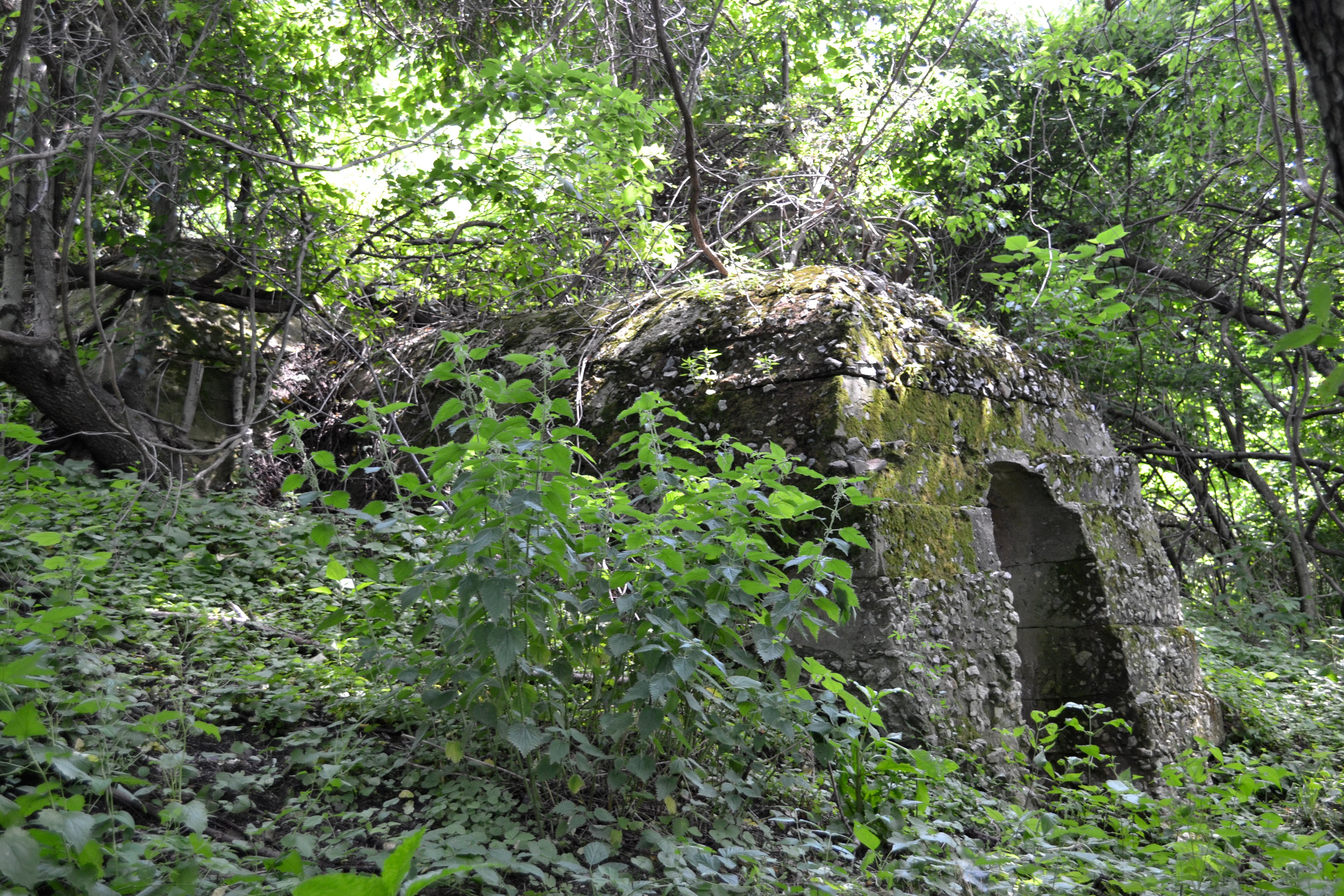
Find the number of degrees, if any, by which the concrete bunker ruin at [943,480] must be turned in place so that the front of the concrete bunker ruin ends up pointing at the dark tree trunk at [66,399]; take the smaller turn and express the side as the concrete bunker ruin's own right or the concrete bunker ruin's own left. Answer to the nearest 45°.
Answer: approximately 135° to the concrete bunker ruin's own right

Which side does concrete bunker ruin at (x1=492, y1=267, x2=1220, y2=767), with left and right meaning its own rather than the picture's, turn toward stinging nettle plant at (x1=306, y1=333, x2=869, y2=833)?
right

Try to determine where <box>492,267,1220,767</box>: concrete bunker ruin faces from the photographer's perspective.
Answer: facing the viewer and to the right of the viewer
